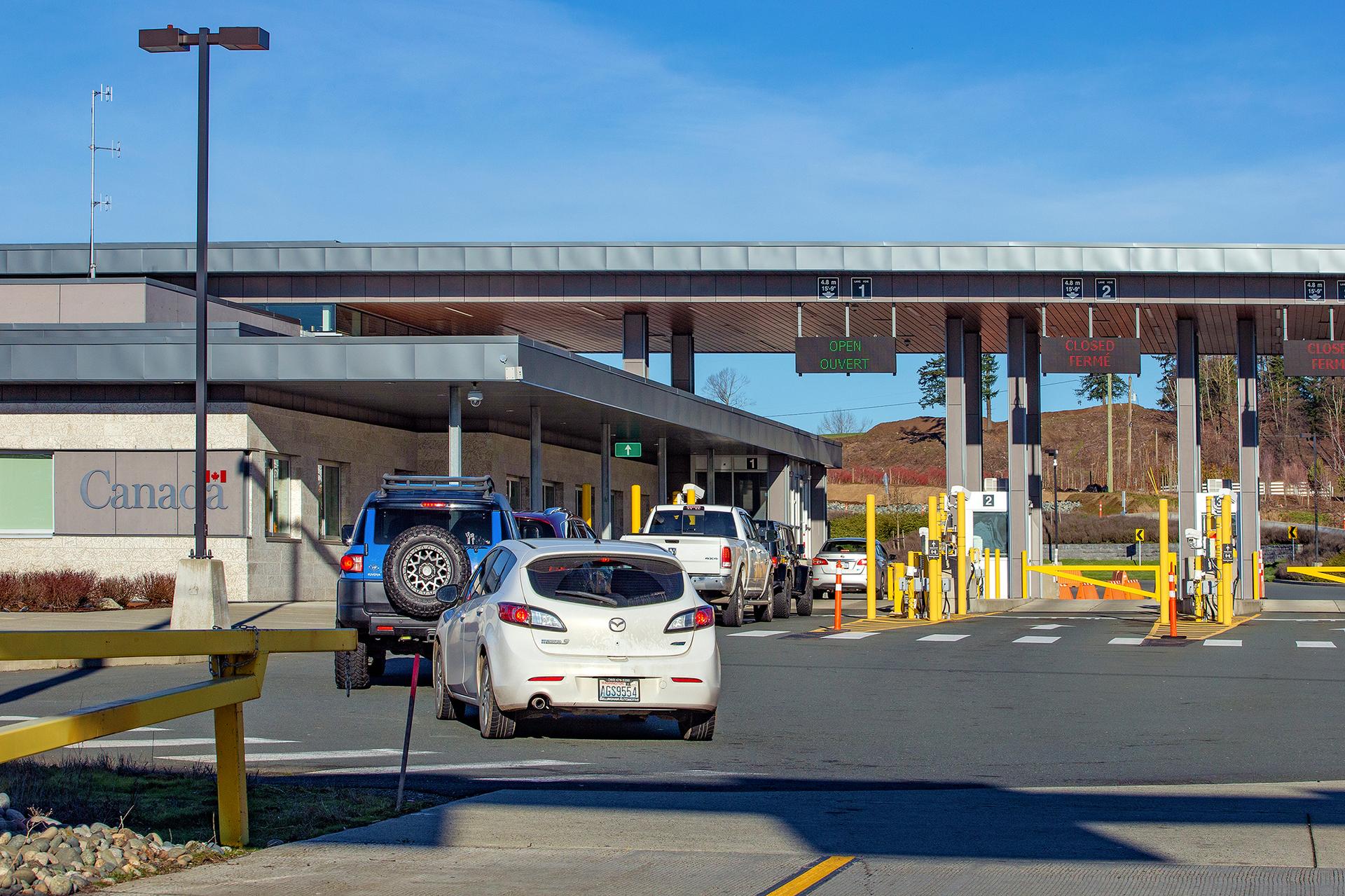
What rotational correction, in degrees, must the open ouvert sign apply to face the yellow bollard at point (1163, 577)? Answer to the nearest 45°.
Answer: approximately 45° to its left

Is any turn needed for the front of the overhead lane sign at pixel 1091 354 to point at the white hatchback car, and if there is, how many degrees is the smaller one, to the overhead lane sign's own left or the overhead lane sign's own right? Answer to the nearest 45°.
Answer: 0° — it already faces it

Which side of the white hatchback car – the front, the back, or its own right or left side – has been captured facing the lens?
back

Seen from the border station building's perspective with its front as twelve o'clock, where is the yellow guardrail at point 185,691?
The yellow guardrail is roughly at 12 o'clock from the border station building.

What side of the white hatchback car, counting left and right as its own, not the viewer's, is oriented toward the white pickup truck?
front

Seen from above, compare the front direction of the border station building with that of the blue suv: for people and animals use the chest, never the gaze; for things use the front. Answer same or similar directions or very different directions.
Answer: very different directions

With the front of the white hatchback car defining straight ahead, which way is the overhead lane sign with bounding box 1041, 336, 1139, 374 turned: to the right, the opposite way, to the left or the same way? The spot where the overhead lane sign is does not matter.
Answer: the opposite way

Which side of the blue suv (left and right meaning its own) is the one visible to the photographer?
back

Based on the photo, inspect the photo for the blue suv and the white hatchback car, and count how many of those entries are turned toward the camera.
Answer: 0

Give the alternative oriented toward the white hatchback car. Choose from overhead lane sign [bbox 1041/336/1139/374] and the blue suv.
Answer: the overhead lane sign

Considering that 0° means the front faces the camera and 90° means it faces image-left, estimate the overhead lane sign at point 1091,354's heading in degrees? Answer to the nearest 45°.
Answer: approximately 0°

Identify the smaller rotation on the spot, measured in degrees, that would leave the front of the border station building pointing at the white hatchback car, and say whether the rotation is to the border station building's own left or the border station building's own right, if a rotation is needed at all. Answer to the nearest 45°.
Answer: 0° — it already faces it

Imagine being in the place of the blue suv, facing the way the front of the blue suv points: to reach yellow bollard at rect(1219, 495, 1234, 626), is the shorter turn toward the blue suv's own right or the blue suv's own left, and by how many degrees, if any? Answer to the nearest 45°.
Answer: approximately 45° to the blue suv's own right

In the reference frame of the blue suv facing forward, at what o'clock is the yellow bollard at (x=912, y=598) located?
The yellow bollard is roughly at 1 o'clock from the blue suv.

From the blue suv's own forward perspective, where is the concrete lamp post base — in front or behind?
in front

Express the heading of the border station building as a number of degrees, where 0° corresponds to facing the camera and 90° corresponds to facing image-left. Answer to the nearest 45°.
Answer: approximately 0°

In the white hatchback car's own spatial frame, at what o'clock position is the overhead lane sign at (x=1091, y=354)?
The overhead lane sign is roughly at 1 o'clock from the white hatchback car.

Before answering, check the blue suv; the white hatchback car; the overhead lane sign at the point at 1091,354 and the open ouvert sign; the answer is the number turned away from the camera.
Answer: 2
